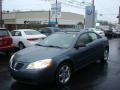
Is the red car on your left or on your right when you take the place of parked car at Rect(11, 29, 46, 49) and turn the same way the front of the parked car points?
on your left

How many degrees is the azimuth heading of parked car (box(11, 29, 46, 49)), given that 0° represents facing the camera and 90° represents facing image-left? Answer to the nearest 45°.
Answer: approximately 135°

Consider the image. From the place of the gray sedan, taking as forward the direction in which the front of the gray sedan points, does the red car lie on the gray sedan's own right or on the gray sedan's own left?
on the gray sedan's own right

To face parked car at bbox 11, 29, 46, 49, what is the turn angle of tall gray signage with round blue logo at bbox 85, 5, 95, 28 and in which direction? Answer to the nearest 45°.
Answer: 0° — it already faces it

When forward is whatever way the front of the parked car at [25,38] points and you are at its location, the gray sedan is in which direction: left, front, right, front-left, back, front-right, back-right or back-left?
back-left

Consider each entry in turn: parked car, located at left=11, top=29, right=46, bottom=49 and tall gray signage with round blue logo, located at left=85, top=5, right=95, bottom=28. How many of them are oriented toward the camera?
1

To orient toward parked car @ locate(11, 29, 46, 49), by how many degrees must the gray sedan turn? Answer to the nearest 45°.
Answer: approximately 135° to its right

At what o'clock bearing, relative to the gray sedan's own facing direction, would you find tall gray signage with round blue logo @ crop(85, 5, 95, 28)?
The tall gray signage with round blue logo is roughly at 5 o'clock from the gray sedan.

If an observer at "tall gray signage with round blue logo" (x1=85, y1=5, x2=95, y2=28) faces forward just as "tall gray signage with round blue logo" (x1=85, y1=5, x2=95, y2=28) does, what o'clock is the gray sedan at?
The gray sedan is roughly at 12 o'clock from the tall gray signage with round blue logo.

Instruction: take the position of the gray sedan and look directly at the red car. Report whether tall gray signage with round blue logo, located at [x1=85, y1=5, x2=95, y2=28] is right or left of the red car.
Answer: right

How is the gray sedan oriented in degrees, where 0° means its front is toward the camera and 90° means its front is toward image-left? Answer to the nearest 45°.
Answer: approximately 45°
